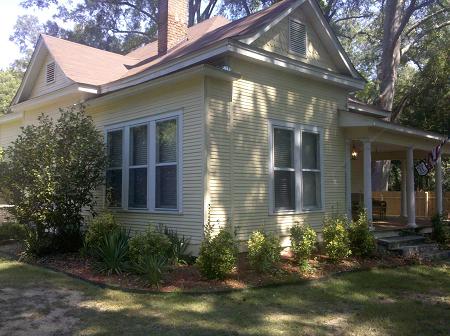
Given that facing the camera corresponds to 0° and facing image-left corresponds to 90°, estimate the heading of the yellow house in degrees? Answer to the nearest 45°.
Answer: approximately 315°

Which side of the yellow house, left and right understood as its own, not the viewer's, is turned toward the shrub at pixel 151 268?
right

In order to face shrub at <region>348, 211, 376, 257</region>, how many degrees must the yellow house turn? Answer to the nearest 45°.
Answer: approximately 45° to its left

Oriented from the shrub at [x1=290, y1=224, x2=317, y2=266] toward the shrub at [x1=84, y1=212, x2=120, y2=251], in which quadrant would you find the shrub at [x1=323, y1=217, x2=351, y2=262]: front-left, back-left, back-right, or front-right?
back-right

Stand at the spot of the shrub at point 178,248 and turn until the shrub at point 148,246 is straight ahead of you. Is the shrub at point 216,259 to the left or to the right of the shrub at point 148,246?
left

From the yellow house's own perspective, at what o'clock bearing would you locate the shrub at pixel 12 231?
The shrub is roughly at 5 o'clock from the yellow house.
